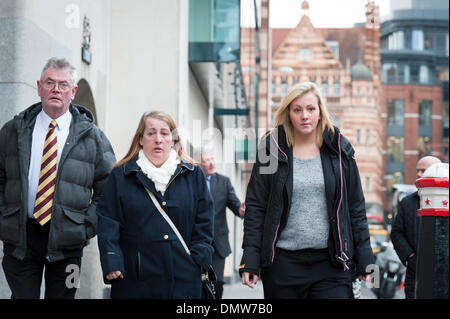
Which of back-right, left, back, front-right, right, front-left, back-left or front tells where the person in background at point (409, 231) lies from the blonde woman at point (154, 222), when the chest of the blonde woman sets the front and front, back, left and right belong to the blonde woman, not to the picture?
back-left

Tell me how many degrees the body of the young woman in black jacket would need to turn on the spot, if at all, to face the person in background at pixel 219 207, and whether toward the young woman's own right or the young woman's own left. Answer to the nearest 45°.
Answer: approximately 180°

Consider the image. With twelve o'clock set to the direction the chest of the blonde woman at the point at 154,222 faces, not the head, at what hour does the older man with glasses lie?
The older man with glasses is roughly at 4 o'clock from the blonde woman.

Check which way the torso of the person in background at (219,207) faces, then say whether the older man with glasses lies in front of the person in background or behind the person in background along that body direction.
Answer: in front

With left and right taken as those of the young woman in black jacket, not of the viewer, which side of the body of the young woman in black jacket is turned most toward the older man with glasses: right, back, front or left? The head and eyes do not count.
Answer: right
